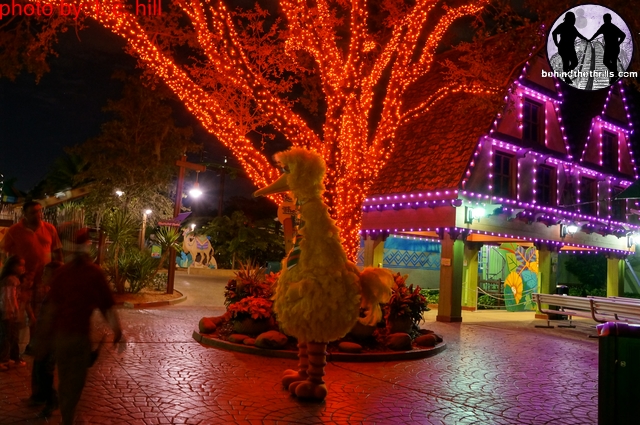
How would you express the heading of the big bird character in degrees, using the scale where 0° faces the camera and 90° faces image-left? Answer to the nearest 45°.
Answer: approximately 90°

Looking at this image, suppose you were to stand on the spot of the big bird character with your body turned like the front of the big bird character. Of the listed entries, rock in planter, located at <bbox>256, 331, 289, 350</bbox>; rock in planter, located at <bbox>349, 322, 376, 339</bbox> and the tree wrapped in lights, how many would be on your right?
3

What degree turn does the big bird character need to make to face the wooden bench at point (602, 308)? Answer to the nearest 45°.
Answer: approximately 135° to its right

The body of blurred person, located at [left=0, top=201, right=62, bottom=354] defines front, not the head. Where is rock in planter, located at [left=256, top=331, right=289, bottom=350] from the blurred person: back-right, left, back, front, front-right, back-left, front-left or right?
left

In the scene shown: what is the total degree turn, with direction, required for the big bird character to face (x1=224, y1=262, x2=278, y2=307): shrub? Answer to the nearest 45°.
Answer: approximately 90° to its right

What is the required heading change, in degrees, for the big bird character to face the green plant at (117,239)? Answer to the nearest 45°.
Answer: approximately 45° to its right

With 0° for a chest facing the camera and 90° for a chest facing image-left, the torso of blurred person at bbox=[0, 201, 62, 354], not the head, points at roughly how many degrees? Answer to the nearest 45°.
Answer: approximately 0°

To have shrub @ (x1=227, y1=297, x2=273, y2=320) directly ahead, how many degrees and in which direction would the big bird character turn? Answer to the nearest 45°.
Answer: approximately 90° to its right

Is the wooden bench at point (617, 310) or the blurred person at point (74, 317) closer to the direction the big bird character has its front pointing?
the blurred person

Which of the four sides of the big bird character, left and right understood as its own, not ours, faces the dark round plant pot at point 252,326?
right

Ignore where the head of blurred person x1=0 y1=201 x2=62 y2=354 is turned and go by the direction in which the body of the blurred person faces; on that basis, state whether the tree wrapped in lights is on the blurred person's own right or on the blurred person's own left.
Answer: on the blurred person's own left

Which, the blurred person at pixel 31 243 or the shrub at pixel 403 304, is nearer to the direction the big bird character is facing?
the blurred person

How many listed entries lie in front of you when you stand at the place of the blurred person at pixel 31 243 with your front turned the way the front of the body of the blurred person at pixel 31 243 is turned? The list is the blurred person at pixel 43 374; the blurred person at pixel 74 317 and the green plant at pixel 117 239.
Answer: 2

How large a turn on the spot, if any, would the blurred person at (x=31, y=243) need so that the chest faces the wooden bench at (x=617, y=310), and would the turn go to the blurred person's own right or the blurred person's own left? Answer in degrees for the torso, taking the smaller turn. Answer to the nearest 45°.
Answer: approximately 90° to the blurred person's own left
